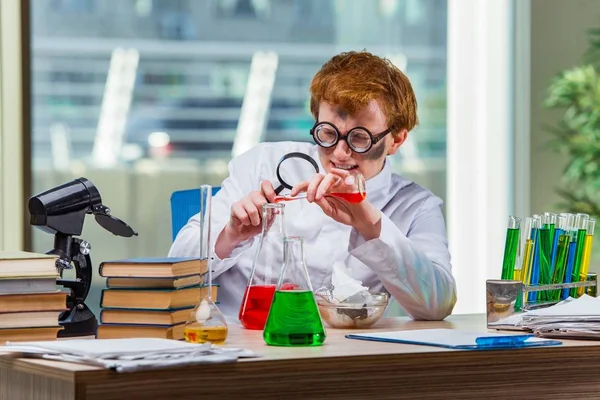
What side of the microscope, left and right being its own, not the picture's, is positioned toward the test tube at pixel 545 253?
back

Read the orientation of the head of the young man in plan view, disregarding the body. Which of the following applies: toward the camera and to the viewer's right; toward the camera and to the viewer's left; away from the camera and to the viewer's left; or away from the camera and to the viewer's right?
toward the camera and to the viewer's left

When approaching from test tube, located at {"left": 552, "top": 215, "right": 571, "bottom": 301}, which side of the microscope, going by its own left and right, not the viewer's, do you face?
back

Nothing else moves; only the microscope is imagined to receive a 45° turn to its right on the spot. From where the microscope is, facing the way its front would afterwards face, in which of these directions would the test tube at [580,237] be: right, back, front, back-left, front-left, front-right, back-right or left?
back-right

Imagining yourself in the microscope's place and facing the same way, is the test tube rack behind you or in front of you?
behind

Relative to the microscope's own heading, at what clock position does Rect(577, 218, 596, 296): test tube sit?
The test tube is roughly at 6 o'clock from the microscope.

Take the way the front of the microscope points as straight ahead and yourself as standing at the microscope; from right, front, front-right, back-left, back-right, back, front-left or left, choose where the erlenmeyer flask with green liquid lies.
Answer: back-left

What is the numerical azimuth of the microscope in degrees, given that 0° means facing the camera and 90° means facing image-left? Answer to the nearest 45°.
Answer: approximately 90°

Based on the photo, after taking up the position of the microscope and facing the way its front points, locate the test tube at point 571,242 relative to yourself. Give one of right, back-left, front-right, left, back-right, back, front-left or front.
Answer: back

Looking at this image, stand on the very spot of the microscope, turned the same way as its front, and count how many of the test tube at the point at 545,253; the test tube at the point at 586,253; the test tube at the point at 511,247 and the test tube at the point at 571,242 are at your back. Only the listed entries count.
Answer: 4

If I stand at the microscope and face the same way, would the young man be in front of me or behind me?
behind
